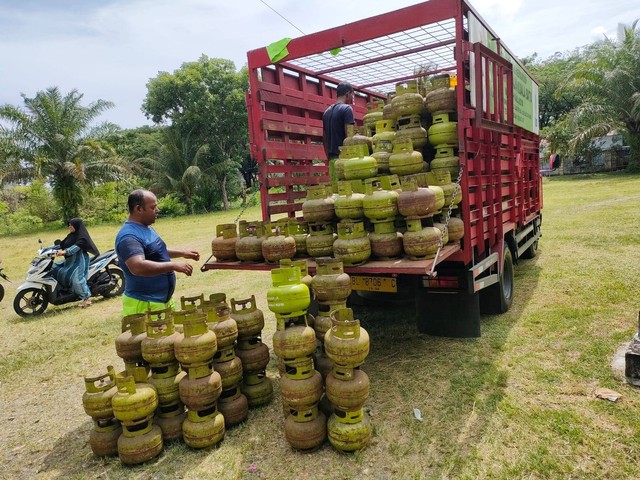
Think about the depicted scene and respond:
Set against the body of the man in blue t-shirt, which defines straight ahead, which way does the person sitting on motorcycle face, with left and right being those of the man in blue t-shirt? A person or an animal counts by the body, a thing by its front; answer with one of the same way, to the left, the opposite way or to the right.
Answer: the opposite way

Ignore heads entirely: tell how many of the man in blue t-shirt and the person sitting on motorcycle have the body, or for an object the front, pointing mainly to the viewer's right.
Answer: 1

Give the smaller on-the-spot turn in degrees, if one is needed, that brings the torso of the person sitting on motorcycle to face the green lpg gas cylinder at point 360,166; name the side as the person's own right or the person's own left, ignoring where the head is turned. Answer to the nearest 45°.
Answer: approximately 135° to the person's own left

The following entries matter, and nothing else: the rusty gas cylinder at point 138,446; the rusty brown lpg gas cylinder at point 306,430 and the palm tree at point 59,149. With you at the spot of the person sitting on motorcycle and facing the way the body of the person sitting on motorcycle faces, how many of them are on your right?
1

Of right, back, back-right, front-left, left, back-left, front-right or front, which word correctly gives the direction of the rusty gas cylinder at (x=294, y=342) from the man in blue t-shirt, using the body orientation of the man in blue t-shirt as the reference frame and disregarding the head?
front-right

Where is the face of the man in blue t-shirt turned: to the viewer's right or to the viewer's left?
to the viewer's right

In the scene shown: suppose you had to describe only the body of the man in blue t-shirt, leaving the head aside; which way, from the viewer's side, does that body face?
to the viewer's right

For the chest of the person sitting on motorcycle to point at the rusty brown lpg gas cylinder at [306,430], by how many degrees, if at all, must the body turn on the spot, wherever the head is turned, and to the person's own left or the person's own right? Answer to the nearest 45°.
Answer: approximately 90° to the person's own left

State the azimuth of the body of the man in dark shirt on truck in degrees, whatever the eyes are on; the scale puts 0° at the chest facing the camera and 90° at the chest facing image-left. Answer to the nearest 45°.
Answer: approximately 225°

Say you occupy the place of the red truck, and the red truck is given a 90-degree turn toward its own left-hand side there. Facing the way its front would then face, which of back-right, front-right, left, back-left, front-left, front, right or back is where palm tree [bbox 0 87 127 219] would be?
front

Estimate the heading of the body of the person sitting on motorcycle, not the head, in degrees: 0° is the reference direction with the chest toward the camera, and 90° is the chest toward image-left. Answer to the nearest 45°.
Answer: approximately 90°

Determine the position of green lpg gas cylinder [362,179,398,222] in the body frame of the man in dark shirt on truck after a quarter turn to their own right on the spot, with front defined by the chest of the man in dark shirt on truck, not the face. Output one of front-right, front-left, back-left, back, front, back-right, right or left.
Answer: front-right

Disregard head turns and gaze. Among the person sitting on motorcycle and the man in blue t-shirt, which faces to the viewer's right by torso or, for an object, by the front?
the man in blue t-shirt
